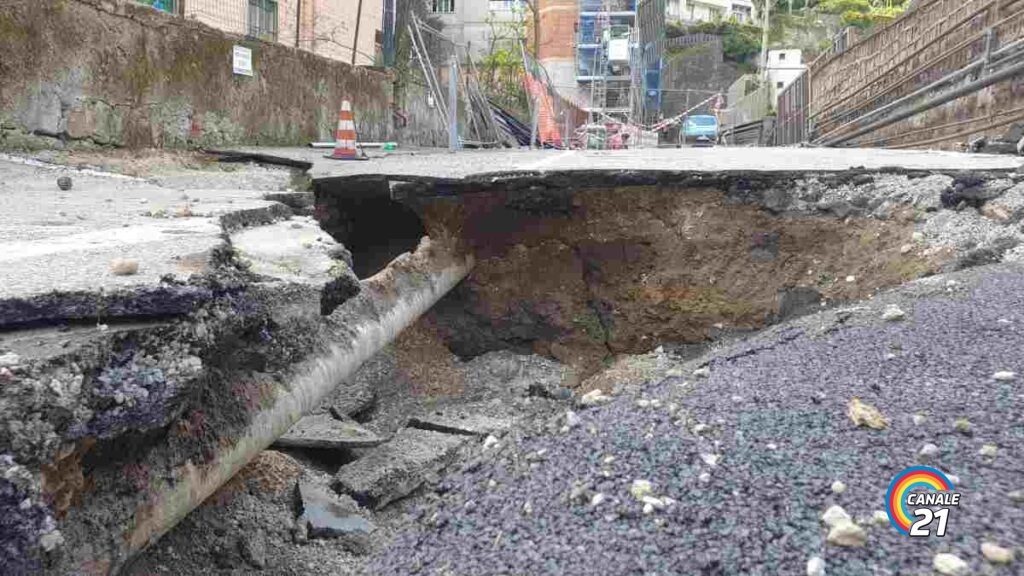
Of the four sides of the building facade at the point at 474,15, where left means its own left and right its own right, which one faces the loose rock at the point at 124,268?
front

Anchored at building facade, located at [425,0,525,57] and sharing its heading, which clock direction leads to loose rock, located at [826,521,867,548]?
The loose rock is roughly at 12 o'clock from the building facade.

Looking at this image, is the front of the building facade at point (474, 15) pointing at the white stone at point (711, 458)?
yes

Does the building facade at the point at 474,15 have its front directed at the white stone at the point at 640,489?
yes

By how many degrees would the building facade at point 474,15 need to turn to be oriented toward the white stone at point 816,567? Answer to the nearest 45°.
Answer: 0° — it already faces it

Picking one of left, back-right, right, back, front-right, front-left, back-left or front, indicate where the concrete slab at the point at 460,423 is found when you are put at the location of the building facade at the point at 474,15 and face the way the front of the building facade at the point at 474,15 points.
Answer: front

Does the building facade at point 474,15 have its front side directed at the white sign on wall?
yes

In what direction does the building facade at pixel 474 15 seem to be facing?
toward the camera

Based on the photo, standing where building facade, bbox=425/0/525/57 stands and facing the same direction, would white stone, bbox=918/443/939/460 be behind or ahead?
ahead

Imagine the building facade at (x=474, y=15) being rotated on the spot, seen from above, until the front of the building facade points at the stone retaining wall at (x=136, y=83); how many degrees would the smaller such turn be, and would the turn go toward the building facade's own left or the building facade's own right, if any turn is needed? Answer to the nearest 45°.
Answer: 0° — it already faces it

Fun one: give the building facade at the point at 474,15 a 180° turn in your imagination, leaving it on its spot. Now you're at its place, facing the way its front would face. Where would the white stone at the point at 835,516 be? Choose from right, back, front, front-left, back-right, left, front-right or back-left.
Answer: back

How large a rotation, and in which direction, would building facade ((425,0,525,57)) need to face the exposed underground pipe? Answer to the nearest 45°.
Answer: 0° — it already faces it

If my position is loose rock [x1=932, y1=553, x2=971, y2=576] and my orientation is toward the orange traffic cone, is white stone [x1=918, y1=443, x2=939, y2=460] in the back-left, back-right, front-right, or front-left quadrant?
front-right

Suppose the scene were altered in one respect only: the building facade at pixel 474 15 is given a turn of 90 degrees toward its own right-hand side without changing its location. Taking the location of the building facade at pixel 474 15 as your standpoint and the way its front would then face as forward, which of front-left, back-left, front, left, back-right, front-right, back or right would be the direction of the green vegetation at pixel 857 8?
back-right

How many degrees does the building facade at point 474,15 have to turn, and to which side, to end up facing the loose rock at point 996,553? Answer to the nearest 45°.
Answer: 0° — it already faces it

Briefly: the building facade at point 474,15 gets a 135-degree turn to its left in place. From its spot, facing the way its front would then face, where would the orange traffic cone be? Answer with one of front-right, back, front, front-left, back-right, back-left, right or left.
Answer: back-right

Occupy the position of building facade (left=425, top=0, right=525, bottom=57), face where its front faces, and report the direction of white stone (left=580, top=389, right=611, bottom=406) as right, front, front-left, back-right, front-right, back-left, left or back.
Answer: front

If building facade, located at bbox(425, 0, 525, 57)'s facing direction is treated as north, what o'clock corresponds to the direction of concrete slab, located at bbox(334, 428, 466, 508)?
The concrete slab is roughly at 12 o'clock from the building facade.
